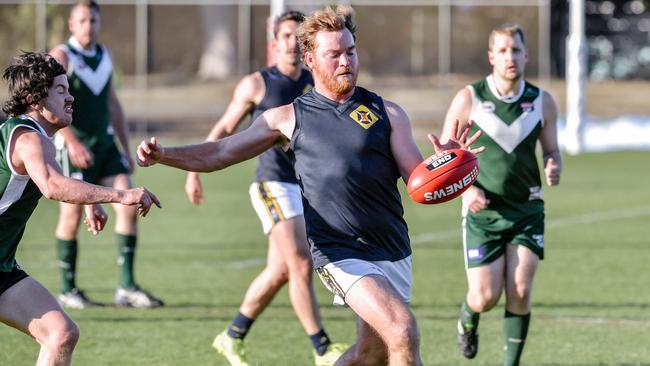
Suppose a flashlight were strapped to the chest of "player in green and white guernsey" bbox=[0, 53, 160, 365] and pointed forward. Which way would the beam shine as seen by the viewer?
to the viewer's right

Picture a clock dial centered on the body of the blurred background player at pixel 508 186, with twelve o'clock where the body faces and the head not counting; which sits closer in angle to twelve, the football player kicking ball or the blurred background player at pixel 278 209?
the football player kicking ball

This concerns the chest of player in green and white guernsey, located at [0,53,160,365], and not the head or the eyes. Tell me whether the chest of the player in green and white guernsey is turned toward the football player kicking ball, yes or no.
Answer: yes

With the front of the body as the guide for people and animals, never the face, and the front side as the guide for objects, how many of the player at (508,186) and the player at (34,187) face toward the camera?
1

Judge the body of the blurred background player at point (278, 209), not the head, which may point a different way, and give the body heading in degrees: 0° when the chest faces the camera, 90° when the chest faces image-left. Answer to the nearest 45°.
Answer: approximately 315°
